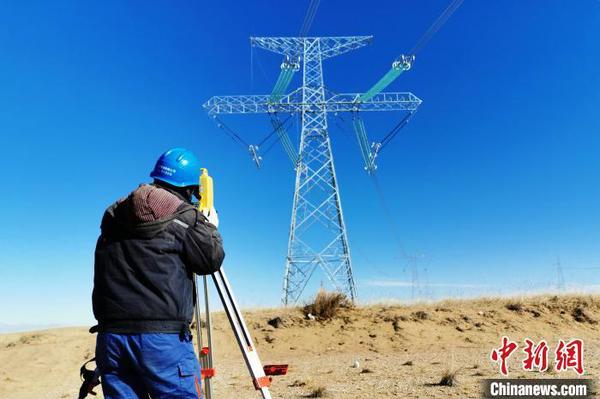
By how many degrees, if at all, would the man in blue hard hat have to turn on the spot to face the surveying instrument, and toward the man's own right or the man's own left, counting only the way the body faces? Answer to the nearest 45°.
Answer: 0° — they already face it

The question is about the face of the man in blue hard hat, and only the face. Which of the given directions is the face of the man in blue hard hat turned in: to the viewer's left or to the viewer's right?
to the viewer's right

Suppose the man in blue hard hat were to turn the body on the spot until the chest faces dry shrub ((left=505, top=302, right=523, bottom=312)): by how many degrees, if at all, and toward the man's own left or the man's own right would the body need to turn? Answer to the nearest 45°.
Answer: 0° — they already face it

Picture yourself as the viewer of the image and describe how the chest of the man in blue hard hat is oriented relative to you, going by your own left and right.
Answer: facing away from the viewer and to the right of the viewer
